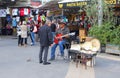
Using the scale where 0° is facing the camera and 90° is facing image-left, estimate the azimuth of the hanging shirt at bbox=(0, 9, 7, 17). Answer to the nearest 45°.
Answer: approximately 0°
